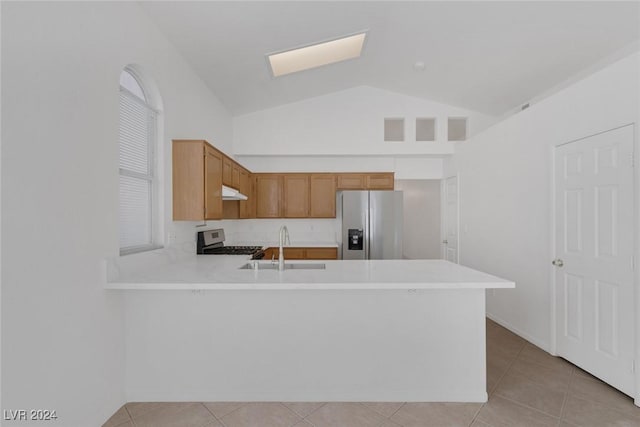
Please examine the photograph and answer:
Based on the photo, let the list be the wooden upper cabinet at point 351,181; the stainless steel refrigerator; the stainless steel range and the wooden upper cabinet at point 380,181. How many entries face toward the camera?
3

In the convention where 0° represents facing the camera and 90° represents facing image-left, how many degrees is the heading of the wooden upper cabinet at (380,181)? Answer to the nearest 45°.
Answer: approximately 0°

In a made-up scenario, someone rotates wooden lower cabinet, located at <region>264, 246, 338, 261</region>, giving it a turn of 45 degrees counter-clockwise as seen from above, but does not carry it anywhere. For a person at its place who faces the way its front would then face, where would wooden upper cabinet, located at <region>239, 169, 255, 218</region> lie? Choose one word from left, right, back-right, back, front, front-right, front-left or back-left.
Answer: back-right

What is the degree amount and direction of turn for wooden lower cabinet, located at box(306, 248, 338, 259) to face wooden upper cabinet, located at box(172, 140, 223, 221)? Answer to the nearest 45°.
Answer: approximately 45° to its right

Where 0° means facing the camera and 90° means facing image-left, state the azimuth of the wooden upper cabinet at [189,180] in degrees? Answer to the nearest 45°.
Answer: approximately 270°

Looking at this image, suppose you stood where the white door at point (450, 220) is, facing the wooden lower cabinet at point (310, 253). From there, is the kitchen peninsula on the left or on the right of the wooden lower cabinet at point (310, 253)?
left

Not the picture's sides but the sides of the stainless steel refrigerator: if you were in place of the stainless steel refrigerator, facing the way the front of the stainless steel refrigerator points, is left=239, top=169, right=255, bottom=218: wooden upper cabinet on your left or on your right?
on your right

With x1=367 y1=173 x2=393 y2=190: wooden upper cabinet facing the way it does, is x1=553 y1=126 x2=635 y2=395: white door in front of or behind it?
in front

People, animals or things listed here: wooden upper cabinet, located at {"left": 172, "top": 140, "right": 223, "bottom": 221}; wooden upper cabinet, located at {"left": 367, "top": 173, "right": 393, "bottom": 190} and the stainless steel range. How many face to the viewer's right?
2

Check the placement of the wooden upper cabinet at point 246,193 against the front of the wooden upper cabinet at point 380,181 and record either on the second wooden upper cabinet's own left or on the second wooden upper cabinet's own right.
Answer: on the second wooden upper cabinet's own right
